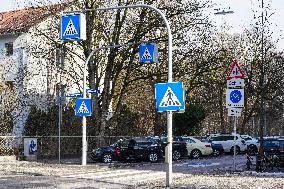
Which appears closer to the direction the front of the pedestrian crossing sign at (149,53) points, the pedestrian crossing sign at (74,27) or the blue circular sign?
the pedestrian crossing sign

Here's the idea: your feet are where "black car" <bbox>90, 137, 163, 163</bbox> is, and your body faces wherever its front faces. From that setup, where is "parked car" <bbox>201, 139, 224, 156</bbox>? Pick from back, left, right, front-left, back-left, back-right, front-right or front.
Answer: back-right

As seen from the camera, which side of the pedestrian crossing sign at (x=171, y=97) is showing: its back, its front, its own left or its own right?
front

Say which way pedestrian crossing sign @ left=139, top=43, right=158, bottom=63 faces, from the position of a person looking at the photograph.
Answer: facing the viewer and to the left of the viewer

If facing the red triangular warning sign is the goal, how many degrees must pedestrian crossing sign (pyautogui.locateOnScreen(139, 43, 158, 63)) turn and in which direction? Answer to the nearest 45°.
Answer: approximately 90° to its left

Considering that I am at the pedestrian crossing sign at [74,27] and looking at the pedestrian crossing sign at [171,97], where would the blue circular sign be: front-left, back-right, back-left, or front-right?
front-left

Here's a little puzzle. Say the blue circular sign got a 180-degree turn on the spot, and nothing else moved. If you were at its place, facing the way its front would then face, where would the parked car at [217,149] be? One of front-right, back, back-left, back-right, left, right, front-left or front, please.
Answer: front

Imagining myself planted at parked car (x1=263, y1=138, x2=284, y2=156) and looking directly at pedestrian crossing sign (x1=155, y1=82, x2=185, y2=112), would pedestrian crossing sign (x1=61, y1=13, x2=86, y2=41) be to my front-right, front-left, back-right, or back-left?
front-right

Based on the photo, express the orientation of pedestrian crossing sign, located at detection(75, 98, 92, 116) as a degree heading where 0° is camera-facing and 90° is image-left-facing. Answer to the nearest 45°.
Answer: approximately 0°

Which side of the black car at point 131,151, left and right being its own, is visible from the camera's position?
left

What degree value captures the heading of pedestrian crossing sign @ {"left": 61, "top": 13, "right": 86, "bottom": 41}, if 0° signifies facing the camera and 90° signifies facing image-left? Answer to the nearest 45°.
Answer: approximately 45°

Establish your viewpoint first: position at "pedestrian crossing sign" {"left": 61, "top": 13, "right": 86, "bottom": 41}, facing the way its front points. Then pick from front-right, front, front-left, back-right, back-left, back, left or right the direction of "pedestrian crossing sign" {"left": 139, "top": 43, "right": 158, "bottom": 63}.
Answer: back

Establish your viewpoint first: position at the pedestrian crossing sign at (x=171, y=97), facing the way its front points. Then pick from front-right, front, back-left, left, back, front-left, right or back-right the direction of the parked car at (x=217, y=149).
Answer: back

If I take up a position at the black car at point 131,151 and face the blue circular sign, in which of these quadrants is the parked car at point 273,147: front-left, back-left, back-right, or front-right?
front-left

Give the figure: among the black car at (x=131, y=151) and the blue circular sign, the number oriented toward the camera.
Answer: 1

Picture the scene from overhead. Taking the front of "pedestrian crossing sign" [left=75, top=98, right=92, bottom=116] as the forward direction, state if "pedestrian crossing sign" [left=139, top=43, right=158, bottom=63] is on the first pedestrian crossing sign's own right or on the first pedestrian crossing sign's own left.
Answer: on the first pedestrian crossing sign's own left

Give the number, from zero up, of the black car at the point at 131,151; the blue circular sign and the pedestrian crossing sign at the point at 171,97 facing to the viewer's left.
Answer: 1
